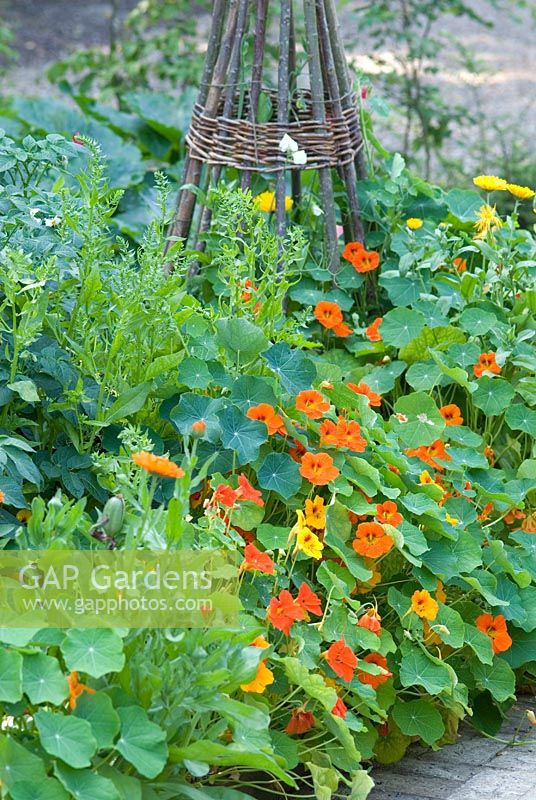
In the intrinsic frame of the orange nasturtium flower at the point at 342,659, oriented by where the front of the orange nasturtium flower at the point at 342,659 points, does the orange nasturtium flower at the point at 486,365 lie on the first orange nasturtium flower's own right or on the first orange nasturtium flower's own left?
on the first orange nasturtium flower's own left

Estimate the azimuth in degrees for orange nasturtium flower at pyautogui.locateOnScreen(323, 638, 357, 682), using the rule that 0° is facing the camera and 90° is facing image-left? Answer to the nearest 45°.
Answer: approximately 315°

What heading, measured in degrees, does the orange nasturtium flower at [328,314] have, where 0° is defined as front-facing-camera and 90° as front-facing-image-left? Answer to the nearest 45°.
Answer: approximately 0°
